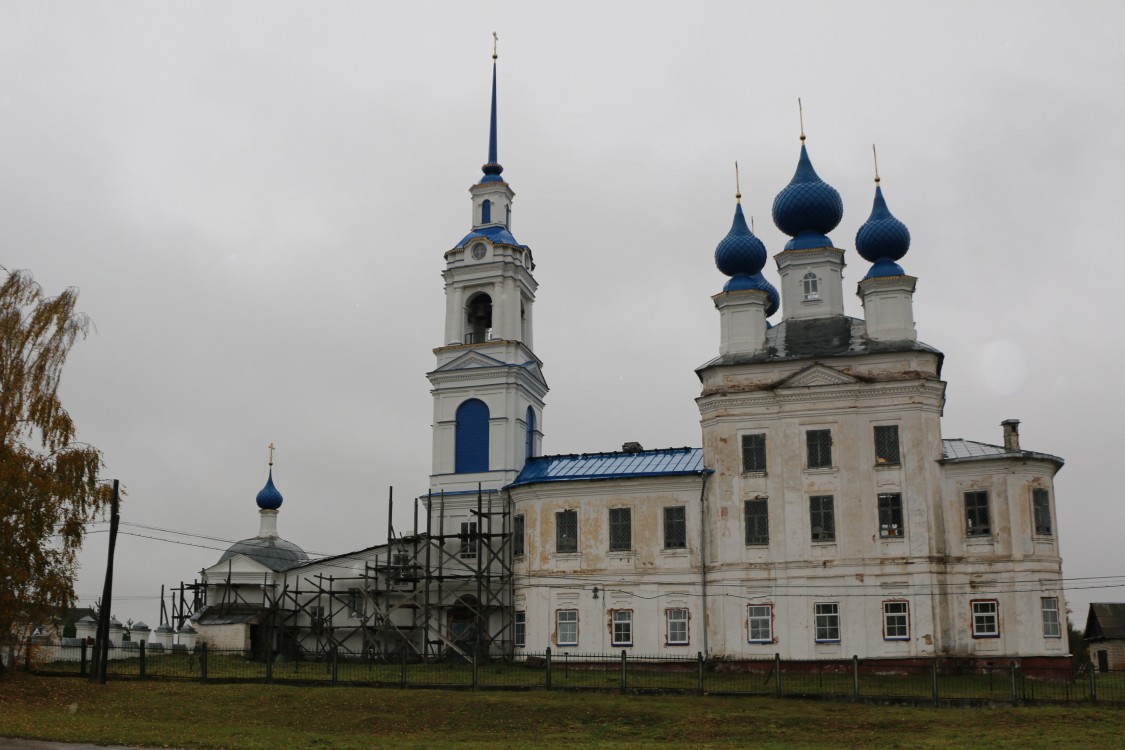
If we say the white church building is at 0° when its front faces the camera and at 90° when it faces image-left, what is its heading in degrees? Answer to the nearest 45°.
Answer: approximately 90°

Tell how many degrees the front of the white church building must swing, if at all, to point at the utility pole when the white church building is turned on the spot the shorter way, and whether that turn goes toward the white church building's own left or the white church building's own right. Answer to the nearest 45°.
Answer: approximately 45° to the white church building's own left
